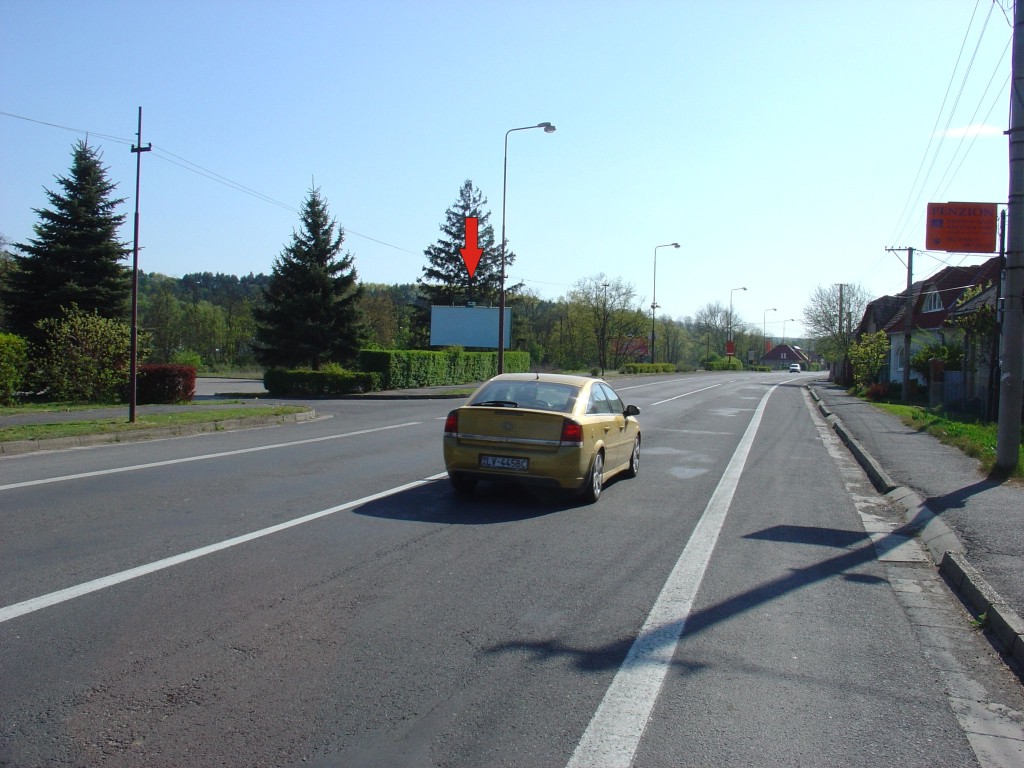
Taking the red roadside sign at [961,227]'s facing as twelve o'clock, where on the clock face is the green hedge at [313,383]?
The green hedge is roughly at 4 o'clock from the red roadside sign.

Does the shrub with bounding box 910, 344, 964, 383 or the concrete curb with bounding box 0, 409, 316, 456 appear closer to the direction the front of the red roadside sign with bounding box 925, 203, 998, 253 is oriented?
the concrete curb

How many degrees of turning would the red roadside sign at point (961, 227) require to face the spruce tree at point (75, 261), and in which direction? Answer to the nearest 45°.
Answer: approximately 90° to its right

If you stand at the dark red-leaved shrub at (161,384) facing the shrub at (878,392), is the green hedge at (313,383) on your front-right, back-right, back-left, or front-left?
front-left

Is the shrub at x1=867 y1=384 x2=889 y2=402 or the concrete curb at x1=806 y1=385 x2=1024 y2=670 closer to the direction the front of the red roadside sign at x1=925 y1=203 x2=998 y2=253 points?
the concrete curb

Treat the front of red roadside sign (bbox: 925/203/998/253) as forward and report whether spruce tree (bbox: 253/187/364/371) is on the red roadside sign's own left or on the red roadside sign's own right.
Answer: on the red roadside sign's own right

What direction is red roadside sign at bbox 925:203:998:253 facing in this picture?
toward the camera

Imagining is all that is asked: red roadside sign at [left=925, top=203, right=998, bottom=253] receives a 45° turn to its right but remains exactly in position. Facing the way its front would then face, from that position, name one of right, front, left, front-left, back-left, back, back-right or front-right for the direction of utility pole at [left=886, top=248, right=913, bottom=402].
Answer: back-right

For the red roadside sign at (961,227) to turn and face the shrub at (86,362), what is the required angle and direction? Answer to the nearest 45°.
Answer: approximately 90° to its right

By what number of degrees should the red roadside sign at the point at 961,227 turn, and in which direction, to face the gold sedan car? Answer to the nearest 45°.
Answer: approximately 45° to its right

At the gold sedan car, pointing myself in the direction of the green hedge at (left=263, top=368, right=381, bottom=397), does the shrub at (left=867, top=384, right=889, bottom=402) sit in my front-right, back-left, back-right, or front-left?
front-right

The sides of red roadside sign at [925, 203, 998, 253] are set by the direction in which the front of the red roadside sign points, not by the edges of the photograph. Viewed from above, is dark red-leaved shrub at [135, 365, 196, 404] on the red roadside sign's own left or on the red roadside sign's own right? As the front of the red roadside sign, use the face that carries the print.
on the red roadside sign's own right

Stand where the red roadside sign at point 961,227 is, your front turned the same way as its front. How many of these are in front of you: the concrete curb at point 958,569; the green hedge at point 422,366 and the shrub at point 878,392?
1

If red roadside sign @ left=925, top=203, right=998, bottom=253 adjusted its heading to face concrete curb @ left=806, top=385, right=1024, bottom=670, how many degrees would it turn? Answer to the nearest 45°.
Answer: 0° — it already faces it

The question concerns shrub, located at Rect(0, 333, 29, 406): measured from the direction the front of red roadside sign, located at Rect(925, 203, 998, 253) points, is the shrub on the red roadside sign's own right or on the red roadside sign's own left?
on the red roadside sign's own right

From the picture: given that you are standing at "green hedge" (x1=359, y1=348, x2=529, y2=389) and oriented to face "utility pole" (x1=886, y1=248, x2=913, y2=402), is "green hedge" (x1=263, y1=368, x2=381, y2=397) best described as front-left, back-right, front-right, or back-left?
front-right

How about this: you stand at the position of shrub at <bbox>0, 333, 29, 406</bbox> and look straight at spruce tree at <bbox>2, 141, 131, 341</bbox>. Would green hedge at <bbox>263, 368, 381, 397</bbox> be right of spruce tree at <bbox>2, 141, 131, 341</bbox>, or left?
right

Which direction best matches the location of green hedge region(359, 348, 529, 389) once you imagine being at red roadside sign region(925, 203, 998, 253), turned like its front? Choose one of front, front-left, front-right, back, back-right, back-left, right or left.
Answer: back-right
